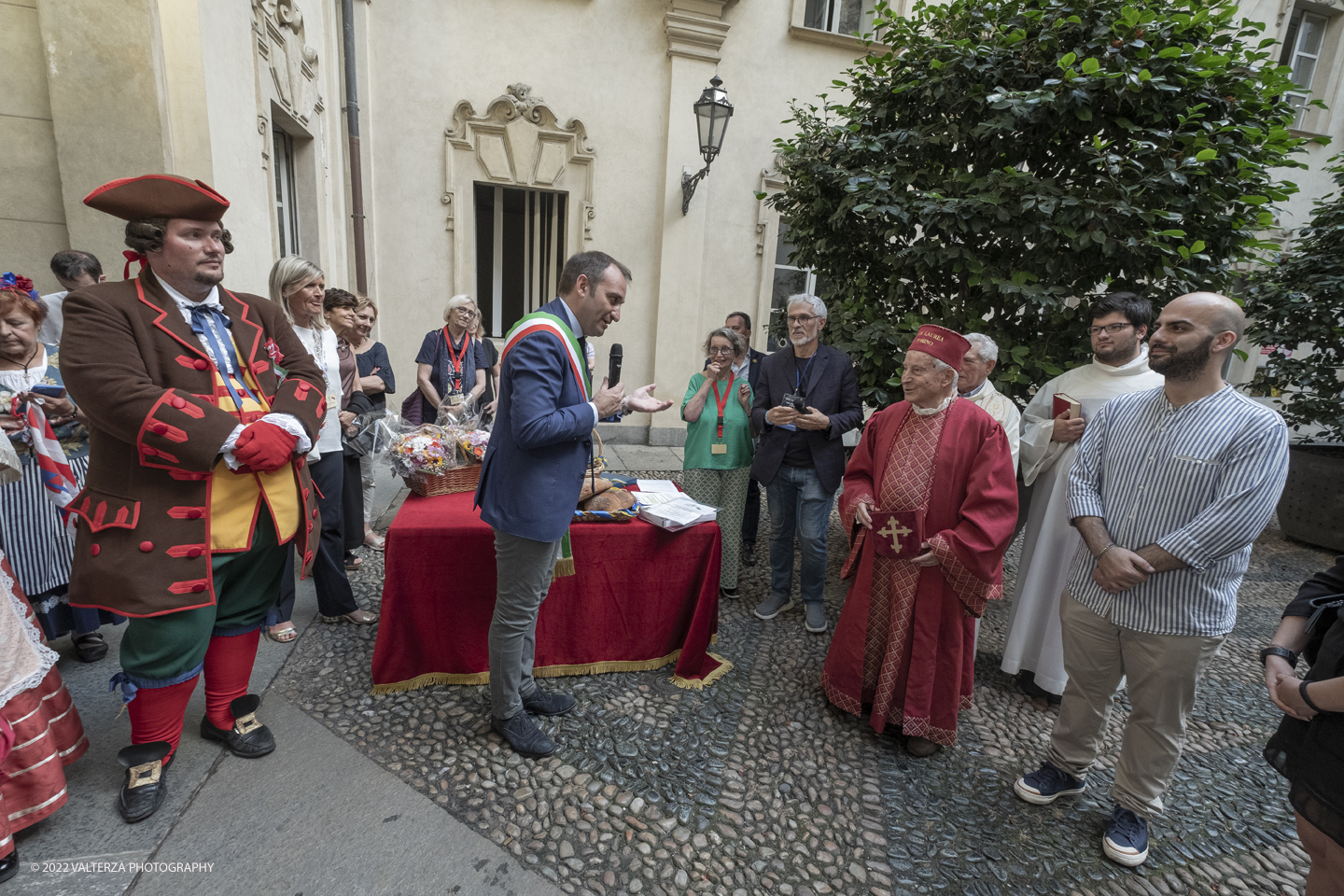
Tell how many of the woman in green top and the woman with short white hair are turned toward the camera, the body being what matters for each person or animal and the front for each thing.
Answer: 2

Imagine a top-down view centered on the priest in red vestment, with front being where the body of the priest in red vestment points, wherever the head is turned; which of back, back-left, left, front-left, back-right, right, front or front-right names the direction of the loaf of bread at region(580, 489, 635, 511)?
front-right

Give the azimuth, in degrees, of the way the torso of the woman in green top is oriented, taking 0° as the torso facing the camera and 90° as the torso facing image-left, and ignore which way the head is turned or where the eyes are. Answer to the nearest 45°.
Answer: approximately 0°

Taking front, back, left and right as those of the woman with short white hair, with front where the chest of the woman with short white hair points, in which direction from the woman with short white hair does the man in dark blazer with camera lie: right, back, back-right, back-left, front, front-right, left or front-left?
front-left

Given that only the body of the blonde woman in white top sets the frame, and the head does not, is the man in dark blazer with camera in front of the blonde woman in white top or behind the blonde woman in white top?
in front

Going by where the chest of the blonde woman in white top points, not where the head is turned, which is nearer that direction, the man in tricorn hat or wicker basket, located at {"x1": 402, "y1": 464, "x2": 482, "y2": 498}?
the wicker basket

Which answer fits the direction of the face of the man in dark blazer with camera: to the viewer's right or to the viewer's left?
to the viewer's left

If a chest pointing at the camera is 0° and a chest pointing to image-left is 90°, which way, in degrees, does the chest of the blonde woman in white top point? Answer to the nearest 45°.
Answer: approximately 315°

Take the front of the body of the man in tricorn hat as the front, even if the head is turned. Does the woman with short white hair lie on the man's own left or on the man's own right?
on the man's own left

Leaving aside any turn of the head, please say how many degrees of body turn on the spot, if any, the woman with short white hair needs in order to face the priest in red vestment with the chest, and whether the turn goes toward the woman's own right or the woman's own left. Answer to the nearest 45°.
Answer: approximately 45° to the woman's own left
